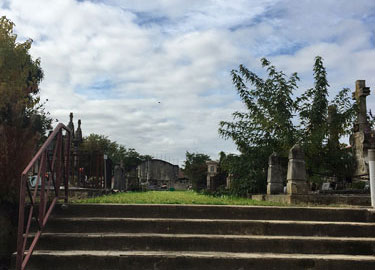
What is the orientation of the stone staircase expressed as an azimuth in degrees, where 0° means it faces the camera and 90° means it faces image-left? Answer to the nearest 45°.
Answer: approximately 0°

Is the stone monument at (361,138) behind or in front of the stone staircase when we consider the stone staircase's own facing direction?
behind

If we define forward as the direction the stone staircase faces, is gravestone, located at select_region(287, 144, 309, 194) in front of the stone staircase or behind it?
behind

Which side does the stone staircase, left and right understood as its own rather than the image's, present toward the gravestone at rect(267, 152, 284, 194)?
back

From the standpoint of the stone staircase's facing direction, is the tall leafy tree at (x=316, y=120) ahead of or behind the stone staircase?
behind

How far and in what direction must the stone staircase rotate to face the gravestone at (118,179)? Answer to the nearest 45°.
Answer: approximately 180°

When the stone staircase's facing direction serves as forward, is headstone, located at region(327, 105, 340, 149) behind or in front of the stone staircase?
behind

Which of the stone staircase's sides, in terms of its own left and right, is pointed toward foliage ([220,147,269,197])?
back
